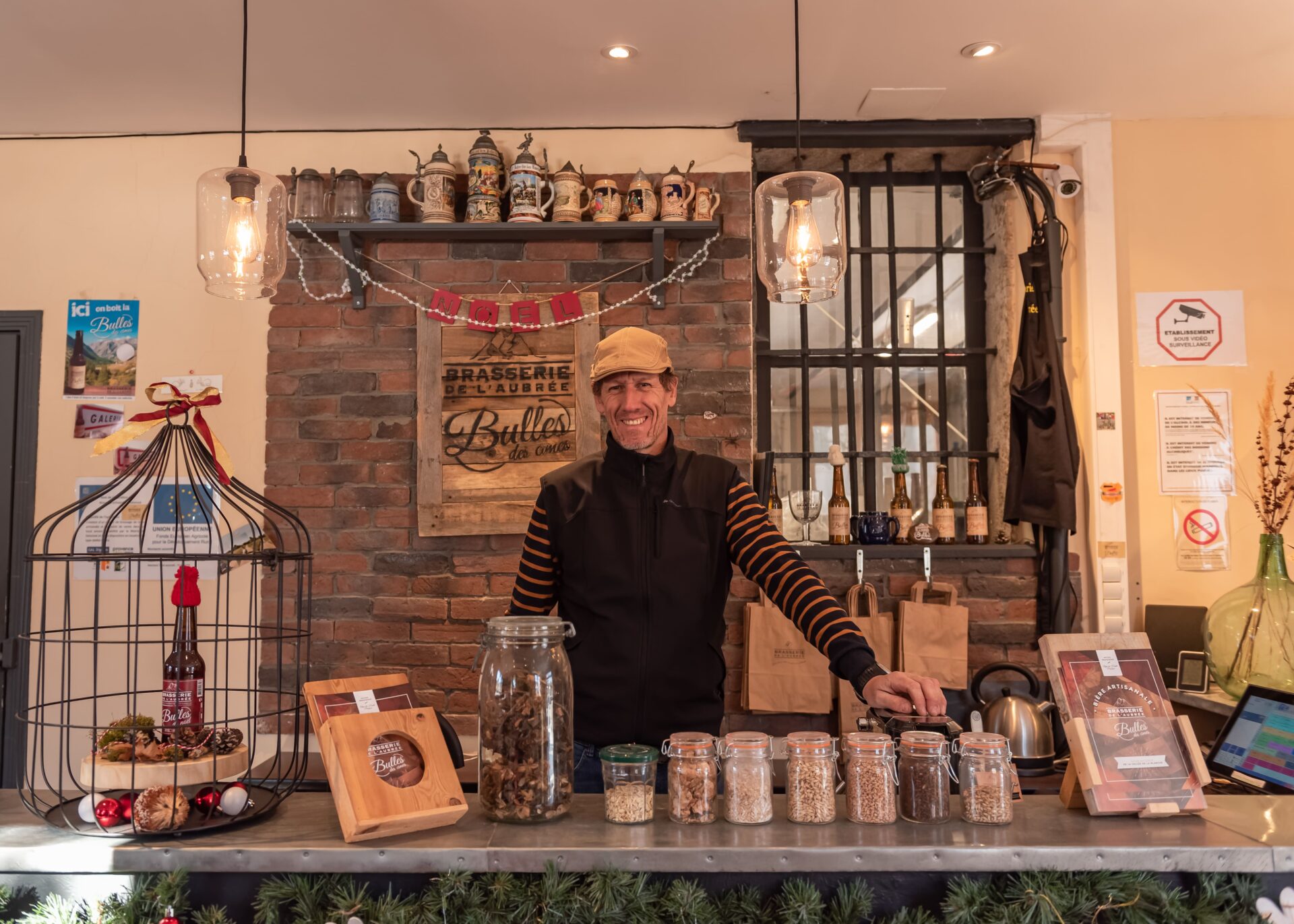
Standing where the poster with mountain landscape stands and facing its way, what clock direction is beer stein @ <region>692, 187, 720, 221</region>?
The beer stein is roughly at 10 o'clock from the poster with mountain landscape.

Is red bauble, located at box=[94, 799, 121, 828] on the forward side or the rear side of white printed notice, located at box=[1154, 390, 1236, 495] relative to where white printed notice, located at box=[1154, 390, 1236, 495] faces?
on the forward side

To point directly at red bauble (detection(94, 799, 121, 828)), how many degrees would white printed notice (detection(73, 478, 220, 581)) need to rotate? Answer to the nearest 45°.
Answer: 0° — it already faces it

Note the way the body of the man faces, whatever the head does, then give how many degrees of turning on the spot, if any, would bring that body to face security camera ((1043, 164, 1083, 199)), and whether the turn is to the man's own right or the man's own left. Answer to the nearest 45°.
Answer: approximately 135° to the man's own left
